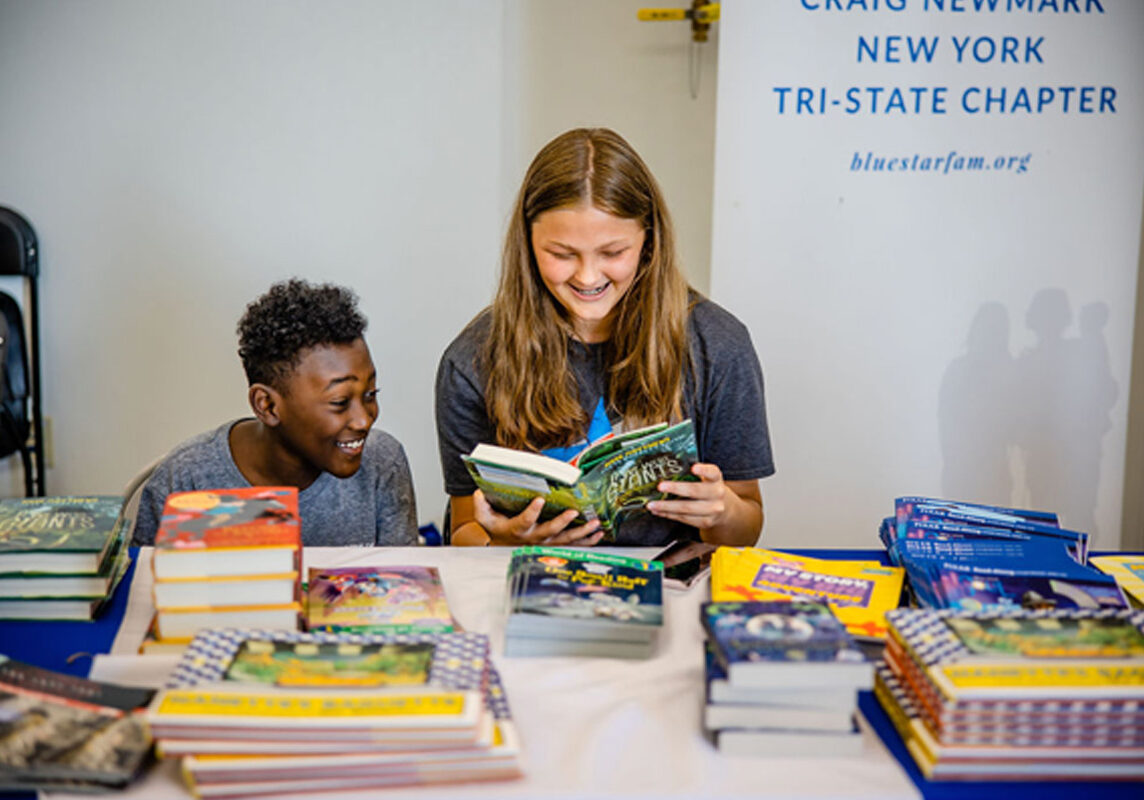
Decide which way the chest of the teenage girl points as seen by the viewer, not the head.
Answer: toward the camera

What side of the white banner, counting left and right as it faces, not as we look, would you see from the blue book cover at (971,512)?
front

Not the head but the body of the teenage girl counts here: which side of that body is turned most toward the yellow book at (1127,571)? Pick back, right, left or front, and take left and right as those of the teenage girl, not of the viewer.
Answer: left

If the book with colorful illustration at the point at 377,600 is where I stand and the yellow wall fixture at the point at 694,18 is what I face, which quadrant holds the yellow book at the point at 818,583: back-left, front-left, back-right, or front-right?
front-right

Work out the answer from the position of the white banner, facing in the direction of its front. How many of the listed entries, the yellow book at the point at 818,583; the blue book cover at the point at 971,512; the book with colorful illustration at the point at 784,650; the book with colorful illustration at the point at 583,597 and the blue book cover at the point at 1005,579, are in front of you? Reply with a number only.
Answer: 5

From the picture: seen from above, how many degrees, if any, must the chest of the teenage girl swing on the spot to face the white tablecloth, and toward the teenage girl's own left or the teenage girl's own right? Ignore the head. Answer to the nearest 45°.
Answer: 0° — they already face it

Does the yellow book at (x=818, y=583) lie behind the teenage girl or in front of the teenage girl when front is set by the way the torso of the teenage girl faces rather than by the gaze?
in front

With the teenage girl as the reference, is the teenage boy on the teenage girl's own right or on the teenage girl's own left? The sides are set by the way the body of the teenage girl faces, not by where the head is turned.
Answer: on the teenage girl's own right

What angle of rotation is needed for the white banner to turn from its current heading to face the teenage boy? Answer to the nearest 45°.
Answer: approximately 45° to its right

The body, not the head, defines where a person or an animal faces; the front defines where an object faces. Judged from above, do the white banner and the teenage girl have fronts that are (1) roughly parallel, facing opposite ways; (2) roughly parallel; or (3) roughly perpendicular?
roughly parallel

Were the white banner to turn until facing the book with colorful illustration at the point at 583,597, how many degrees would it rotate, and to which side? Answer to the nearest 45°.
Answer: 0° — it already faces it

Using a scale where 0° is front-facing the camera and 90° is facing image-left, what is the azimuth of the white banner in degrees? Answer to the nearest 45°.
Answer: approximately 0°

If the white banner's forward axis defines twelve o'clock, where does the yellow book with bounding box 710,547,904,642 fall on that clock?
The yellow book is roughly at 12 o'clock from the white banner.

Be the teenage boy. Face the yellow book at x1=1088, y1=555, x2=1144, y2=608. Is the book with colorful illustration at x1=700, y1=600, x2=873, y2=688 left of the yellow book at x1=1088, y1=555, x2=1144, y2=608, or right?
right

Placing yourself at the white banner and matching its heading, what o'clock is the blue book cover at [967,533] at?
The blue book cover is roughly at 12 o'clock from the white banner.
